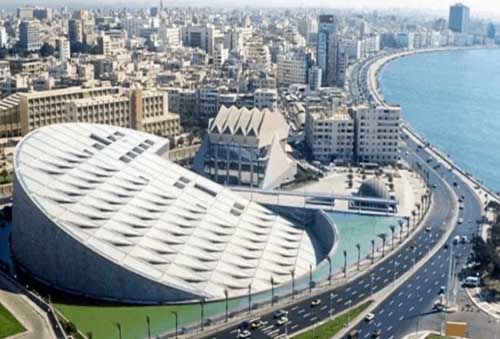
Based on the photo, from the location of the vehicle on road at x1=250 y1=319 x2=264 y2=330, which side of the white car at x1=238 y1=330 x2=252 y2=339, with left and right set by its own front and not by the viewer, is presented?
back

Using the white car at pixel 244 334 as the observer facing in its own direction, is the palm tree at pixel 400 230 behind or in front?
behind

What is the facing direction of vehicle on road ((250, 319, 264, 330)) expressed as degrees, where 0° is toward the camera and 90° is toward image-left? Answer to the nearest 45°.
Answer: approximately 45°

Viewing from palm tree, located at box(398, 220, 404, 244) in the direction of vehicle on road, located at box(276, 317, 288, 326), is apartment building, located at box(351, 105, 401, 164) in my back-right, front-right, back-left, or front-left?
back-right

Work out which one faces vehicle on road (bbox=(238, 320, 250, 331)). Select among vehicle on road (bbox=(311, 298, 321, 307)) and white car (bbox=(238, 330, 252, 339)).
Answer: vehicle on road (bbox=(311, 298, 321, 307))

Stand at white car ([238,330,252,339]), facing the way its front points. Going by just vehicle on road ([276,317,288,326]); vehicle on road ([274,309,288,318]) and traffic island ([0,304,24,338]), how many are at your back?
2

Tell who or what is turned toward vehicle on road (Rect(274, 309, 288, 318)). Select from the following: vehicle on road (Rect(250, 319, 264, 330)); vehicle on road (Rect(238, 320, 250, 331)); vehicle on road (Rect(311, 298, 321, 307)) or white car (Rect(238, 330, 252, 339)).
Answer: vehicle on road (Rect(311, 298, 321, 307))

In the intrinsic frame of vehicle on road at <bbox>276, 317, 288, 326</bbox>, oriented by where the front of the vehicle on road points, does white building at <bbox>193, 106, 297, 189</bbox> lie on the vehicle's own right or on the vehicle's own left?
on the vehicle's own right

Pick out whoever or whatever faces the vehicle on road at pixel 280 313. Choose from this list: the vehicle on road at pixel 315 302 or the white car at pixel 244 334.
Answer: the vehicle on road at pixel 315 302

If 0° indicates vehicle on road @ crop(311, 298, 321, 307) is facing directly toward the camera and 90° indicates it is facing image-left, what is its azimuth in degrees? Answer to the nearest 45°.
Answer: approximately 45°

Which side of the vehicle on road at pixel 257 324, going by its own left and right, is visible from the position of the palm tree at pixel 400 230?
back

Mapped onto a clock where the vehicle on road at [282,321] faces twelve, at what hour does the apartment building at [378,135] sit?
The apartment building is roughly at 5 o'clock from the vehicle on road.

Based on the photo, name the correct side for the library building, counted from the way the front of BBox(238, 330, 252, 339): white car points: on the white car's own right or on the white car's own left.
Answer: on the white car's own right
